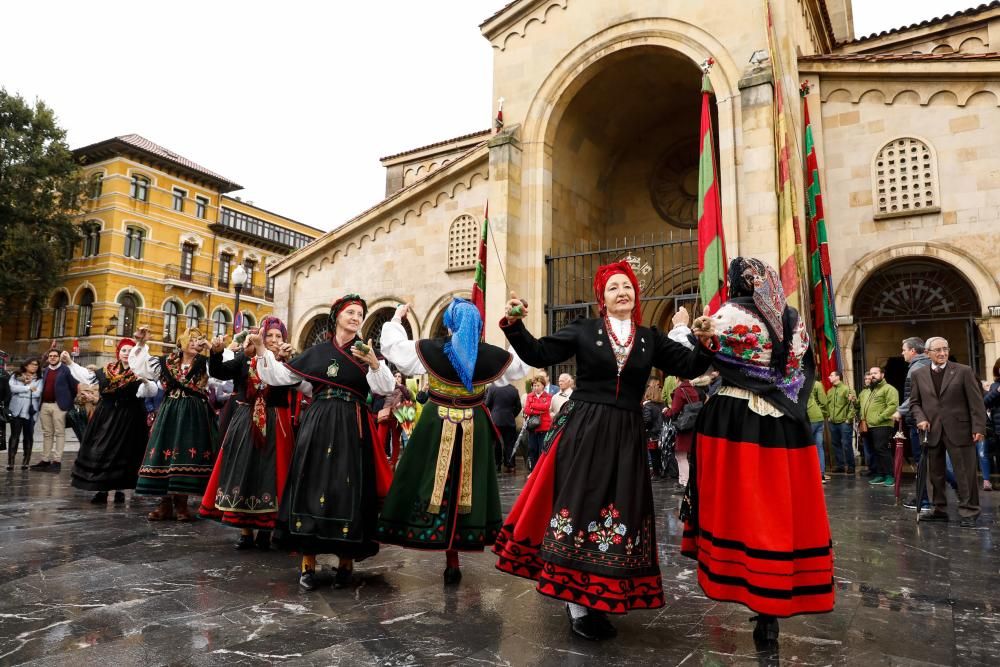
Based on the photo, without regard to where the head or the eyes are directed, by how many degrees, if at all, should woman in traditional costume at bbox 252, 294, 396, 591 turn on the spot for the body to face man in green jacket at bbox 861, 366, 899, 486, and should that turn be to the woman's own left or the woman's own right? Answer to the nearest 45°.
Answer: approximately 135° to the woman's own left

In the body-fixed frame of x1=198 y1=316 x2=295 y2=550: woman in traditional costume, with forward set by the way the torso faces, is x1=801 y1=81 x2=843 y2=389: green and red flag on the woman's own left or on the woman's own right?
on the woman's own left

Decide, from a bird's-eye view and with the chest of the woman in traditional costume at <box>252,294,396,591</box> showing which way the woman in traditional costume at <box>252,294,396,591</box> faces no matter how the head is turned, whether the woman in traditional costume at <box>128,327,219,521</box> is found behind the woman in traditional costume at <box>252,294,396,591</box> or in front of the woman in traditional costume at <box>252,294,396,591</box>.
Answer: behind

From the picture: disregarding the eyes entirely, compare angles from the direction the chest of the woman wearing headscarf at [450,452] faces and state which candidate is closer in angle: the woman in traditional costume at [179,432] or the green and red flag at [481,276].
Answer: the green and red flag

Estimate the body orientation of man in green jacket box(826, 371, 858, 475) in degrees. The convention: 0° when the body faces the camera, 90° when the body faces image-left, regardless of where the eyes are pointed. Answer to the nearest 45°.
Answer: approximately 45°

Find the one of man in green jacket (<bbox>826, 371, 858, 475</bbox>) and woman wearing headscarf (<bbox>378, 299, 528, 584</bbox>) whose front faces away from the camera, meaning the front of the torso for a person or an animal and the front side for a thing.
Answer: the woman wearing headscarf

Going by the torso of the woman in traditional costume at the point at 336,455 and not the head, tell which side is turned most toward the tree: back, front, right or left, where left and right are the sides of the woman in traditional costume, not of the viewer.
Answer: back

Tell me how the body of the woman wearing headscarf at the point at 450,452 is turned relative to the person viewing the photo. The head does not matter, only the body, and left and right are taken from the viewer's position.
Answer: facing away from the viewer
